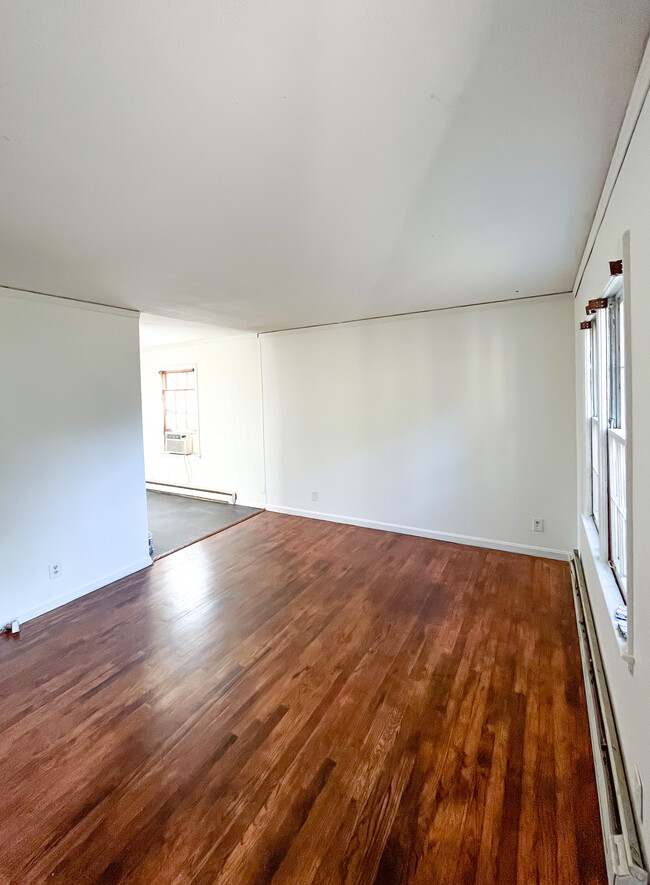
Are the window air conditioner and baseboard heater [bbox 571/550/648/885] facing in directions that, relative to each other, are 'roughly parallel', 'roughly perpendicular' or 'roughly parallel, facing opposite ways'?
roughly perpendicular

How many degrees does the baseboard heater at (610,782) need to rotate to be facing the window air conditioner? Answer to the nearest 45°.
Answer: approximately 45° to its right

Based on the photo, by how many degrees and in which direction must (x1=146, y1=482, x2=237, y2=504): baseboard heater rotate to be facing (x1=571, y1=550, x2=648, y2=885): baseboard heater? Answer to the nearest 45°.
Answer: approximately 45° to its left

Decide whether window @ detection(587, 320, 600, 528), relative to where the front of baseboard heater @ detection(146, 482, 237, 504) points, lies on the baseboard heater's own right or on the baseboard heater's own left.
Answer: on the baseboard heater's own left

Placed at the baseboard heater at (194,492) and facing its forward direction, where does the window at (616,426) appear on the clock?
The window is roughly at 10 o'clock from the baseboard heater.

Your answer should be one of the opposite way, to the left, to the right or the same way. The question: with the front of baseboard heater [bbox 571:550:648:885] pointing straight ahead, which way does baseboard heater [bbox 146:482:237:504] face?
to the left

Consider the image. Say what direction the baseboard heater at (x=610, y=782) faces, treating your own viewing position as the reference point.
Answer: facing to the left of the viewer

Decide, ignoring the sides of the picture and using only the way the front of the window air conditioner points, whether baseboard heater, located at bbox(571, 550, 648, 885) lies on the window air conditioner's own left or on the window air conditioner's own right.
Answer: on the window air conditioner's own left
